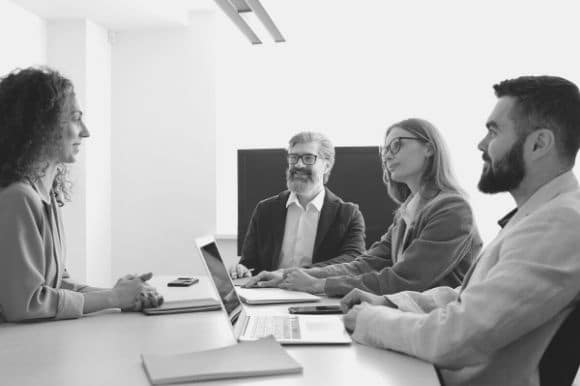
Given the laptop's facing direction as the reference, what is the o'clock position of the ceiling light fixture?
The ceiling light fixture is roughly at 9 o'clock from the laptop.

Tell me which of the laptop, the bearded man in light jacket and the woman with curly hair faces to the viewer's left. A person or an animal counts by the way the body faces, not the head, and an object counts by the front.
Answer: the bearded man in light jacket

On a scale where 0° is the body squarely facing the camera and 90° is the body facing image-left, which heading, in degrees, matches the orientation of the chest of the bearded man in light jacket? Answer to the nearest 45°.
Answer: approximately 90°

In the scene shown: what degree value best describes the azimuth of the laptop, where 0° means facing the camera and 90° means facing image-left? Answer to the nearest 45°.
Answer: approximately 270°

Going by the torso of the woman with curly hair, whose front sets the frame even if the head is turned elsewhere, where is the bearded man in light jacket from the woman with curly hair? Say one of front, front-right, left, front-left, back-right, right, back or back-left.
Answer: front-right

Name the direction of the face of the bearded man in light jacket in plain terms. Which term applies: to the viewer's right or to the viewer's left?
to the viewer's left

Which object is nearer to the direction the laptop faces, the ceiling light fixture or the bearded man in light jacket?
the bearded man in light jacket

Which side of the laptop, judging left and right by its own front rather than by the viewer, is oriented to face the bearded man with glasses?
left

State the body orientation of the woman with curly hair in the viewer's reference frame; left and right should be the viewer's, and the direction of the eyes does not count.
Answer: facing to the right of the viewer

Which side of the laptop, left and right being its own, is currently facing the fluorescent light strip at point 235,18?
left

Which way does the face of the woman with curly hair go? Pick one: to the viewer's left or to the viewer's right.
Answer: to the viewer's right
